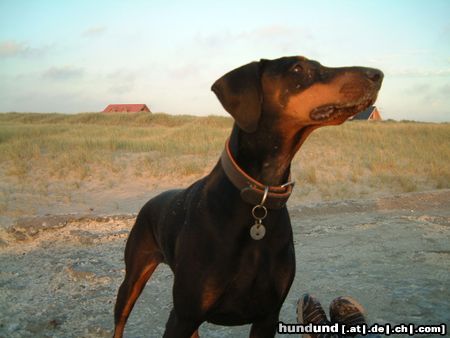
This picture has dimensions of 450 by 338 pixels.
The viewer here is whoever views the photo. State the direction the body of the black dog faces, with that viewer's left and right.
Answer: facing the viewer and to the right of the viewer
